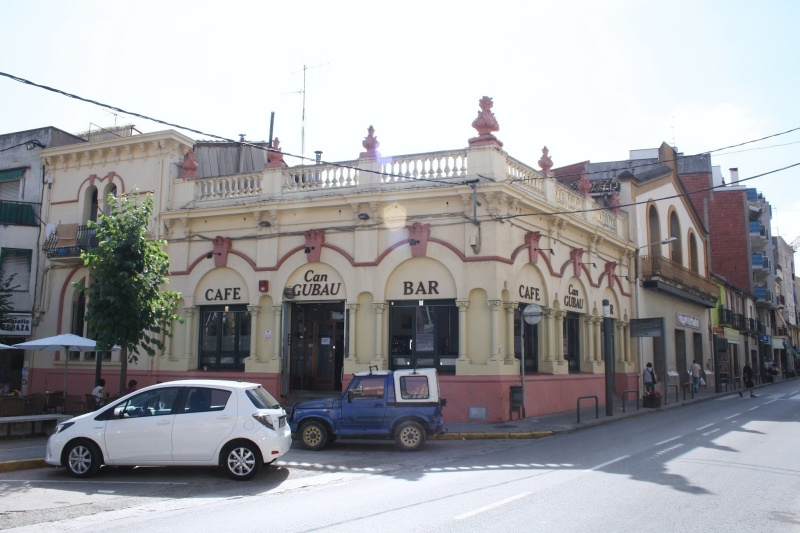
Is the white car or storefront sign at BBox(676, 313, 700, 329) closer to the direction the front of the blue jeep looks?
the white car

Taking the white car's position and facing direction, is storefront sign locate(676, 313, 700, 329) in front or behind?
behind

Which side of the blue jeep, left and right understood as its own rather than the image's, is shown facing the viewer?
left

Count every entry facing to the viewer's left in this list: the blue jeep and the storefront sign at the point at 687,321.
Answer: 1

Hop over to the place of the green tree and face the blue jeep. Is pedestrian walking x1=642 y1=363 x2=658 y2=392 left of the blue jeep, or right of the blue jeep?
left

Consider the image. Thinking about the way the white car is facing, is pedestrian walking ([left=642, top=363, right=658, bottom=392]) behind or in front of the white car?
behind

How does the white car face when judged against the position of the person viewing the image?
facing to the left of the viewer
